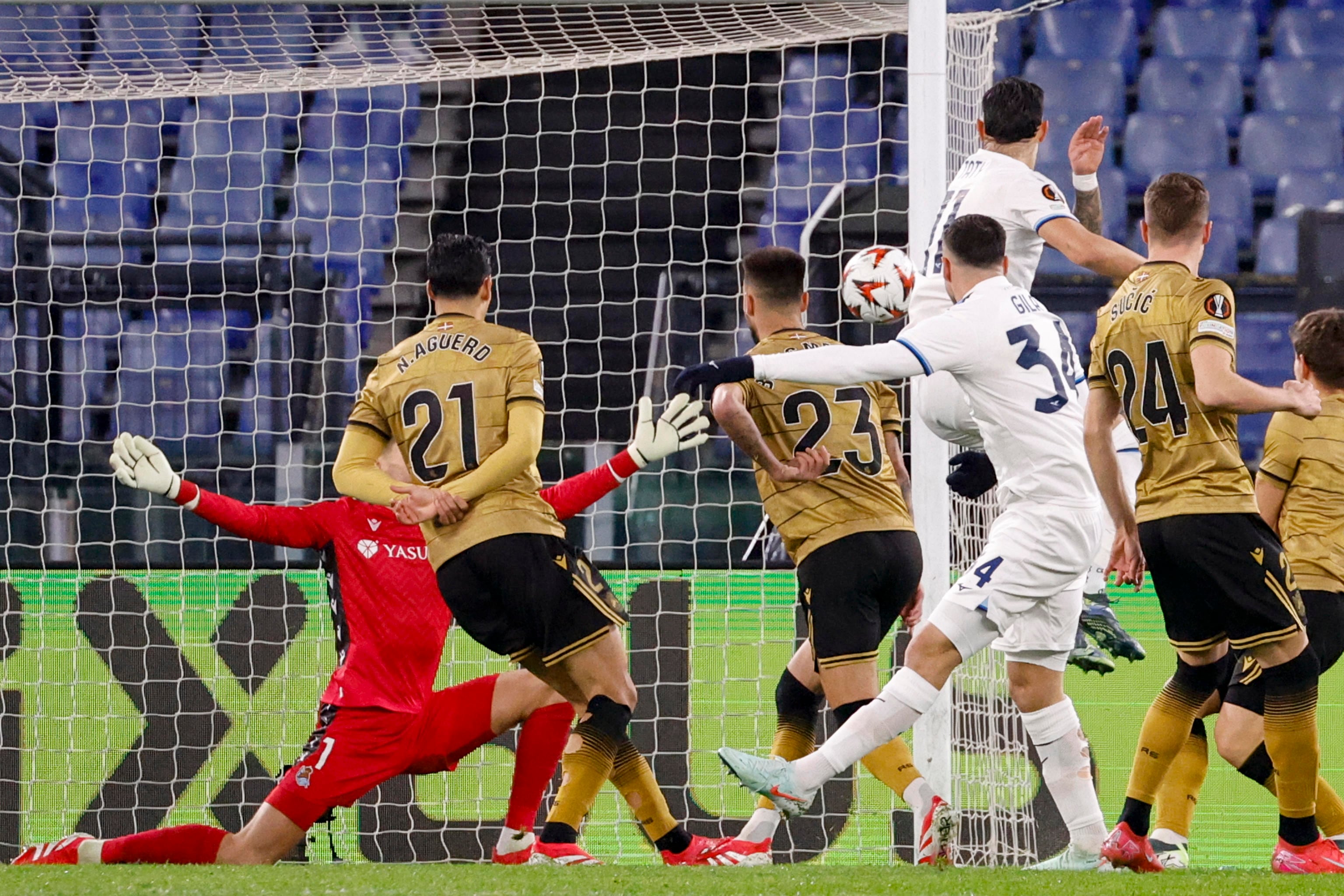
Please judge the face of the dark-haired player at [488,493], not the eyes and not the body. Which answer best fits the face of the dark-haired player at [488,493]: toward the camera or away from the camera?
away from the camera

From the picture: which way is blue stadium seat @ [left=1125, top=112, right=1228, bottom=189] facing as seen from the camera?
toward the camera

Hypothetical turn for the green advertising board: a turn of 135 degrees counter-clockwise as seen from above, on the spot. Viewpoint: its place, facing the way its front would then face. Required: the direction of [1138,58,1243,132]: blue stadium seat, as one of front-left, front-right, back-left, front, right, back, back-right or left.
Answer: front

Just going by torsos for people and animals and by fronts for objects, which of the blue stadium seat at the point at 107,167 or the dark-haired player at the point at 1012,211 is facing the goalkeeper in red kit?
the blue stadium seat

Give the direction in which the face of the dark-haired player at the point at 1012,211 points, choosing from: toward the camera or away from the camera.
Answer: away from the camera

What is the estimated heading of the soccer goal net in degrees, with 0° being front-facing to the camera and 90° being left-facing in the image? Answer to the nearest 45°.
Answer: approximately 0°

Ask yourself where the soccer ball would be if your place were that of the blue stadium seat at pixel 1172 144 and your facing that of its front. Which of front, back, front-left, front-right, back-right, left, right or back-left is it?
front

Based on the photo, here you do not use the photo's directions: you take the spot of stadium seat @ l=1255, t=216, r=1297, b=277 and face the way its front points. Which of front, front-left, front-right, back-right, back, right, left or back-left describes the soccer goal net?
front-right

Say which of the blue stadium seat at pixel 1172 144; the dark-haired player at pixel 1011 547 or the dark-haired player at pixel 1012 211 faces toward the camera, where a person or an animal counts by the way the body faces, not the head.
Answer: the blue stadium seat

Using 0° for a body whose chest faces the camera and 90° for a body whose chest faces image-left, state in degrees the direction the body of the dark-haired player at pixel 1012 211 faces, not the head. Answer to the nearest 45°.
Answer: approximately 225°

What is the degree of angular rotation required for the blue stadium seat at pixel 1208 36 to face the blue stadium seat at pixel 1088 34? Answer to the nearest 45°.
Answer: approximately 90° to its right

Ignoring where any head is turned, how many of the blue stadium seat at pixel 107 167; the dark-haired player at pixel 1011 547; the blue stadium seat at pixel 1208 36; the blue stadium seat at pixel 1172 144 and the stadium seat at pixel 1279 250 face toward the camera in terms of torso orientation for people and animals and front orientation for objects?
4

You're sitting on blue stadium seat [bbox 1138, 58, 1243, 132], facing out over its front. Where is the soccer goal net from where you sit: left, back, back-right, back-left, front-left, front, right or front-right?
front-right

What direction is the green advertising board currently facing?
toward the camera

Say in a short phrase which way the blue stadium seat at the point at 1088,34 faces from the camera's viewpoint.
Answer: facing the viewer
